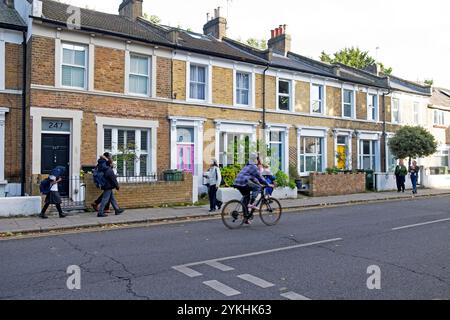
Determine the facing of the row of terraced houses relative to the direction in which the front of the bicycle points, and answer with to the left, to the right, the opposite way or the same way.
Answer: to the right

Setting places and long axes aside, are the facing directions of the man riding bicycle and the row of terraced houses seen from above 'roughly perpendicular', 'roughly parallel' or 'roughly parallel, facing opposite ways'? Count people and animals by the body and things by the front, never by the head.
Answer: roughly perpendicular

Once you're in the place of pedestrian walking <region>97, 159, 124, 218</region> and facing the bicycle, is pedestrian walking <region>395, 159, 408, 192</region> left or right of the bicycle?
left

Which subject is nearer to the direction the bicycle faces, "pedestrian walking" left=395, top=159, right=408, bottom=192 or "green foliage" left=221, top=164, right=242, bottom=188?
the pedestrian walking

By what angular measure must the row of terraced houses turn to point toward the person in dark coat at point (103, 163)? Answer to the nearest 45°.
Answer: approximately 45° to its right

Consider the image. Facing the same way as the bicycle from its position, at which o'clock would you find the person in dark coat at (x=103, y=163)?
The person in dark coat is roughly at 8 o'clock from the bicycle.

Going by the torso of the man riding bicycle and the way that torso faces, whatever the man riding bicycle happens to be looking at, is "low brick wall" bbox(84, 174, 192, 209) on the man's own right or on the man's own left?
on the man's own left

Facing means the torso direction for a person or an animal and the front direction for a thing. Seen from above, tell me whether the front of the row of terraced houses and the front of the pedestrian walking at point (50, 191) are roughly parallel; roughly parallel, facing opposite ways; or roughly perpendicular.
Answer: roughly perpendicular

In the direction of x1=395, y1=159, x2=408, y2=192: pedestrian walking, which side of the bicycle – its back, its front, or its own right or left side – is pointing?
front

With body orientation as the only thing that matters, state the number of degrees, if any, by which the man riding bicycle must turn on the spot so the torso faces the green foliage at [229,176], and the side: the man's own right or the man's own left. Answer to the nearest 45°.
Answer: approximately 45° to the man's own left

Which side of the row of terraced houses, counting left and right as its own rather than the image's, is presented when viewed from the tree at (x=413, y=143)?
left

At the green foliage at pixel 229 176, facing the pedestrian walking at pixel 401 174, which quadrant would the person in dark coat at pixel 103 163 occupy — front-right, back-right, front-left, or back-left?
back-right

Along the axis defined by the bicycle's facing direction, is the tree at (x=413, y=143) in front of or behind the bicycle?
in front

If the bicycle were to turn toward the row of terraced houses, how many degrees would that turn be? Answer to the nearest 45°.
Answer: approximately 90° to its left

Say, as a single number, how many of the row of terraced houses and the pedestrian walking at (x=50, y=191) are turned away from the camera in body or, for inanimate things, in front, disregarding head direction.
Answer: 0

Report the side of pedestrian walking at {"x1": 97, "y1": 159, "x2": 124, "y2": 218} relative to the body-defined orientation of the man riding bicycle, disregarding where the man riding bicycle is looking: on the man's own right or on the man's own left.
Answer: on the man's own left
